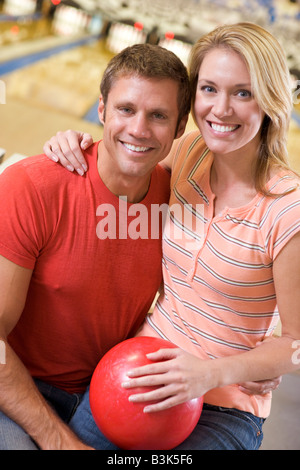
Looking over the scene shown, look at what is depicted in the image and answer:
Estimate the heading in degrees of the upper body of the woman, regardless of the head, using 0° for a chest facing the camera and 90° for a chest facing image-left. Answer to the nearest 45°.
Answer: approximately 45°
